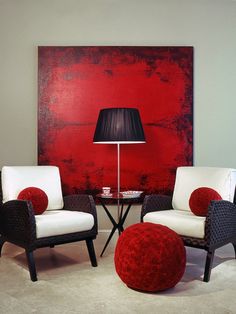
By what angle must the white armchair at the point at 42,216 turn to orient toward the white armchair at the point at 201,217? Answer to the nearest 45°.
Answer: approximately 45° to its left

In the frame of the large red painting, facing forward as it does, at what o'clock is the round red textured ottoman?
The round red textured ottoman is roughly at 12 o'clock from the large red painting.

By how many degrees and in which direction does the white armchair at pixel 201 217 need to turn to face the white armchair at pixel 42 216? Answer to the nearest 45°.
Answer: approximately 45° to its right

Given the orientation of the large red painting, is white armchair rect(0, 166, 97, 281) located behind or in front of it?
in front

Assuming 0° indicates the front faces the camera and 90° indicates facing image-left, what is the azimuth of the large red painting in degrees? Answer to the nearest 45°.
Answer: approximately 0°

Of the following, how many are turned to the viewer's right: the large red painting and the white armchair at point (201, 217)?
0

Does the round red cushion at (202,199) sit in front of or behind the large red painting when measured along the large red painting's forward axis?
in front

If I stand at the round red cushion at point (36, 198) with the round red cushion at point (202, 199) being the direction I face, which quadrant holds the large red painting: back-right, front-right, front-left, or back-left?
front-left

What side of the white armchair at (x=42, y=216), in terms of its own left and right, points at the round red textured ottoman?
front

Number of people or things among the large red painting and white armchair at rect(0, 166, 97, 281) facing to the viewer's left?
0

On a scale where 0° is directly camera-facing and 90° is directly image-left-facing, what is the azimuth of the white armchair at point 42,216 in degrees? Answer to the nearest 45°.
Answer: approximately 315°

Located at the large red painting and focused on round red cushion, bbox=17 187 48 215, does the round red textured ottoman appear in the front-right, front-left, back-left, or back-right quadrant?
front-left

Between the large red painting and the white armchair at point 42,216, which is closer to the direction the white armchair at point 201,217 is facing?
the white armchair
